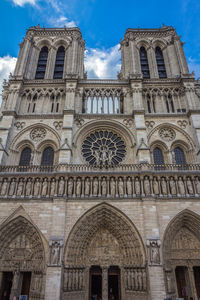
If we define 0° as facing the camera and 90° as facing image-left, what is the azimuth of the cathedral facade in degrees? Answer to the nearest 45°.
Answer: approximately 0°
